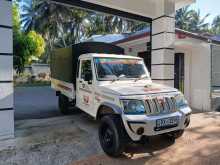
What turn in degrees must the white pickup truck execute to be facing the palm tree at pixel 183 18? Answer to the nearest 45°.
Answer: approximately 135° to its left

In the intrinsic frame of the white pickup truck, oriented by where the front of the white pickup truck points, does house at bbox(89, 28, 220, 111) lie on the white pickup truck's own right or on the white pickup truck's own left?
on the white pickup truck's own left

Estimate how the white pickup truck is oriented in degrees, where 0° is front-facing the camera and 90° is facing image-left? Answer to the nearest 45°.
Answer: approximately 315°

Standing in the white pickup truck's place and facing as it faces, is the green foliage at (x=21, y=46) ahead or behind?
behind
